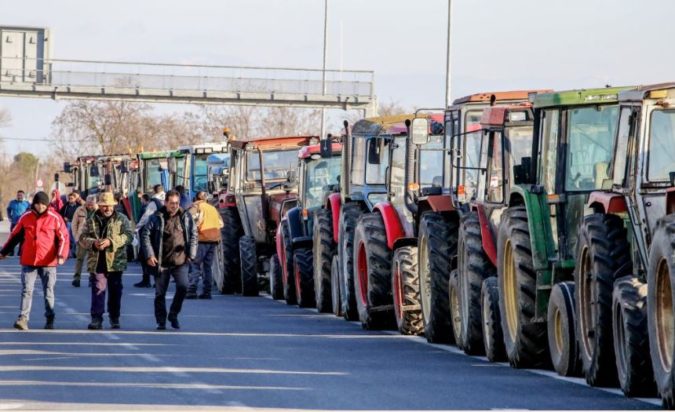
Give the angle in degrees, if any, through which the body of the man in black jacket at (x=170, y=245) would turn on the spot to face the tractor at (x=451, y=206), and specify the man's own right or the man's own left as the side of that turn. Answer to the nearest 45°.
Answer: approximately 45° to the man's own left

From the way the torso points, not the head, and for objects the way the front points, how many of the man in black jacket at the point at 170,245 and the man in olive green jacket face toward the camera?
2

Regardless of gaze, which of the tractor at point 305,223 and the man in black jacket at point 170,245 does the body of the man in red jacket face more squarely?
the man in black jacket
